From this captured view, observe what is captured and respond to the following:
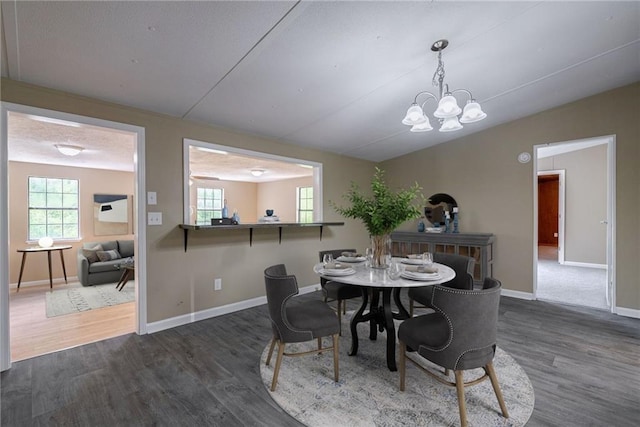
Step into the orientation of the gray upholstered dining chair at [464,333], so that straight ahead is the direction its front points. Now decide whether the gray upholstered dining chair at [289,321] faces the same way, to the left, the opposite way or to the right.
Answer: to the right

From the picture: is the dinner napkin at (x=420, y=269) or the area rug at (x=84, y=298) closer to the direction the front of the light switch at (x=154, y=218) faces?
the dinner napkin

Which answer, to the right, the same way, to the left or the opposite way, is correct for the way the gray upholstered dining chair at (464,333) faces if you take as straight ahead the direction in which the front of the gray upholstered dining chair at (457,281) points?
to the right

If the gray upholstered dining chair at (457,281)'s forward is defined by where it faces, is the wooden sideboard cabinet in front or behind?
behind

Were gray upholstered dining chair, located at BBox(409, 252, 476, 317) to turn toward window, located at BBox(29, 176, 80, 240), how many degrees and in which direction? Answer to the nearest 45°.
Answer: approximately 45° to its right

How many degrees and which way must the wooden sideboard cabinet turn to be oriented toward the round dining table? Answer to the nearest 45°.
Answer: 0° — it already faces it

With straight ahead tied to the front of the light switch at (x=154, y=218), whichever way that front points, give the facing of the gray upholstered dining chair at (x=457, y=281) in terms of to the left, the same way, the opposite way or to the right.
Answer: to the right
